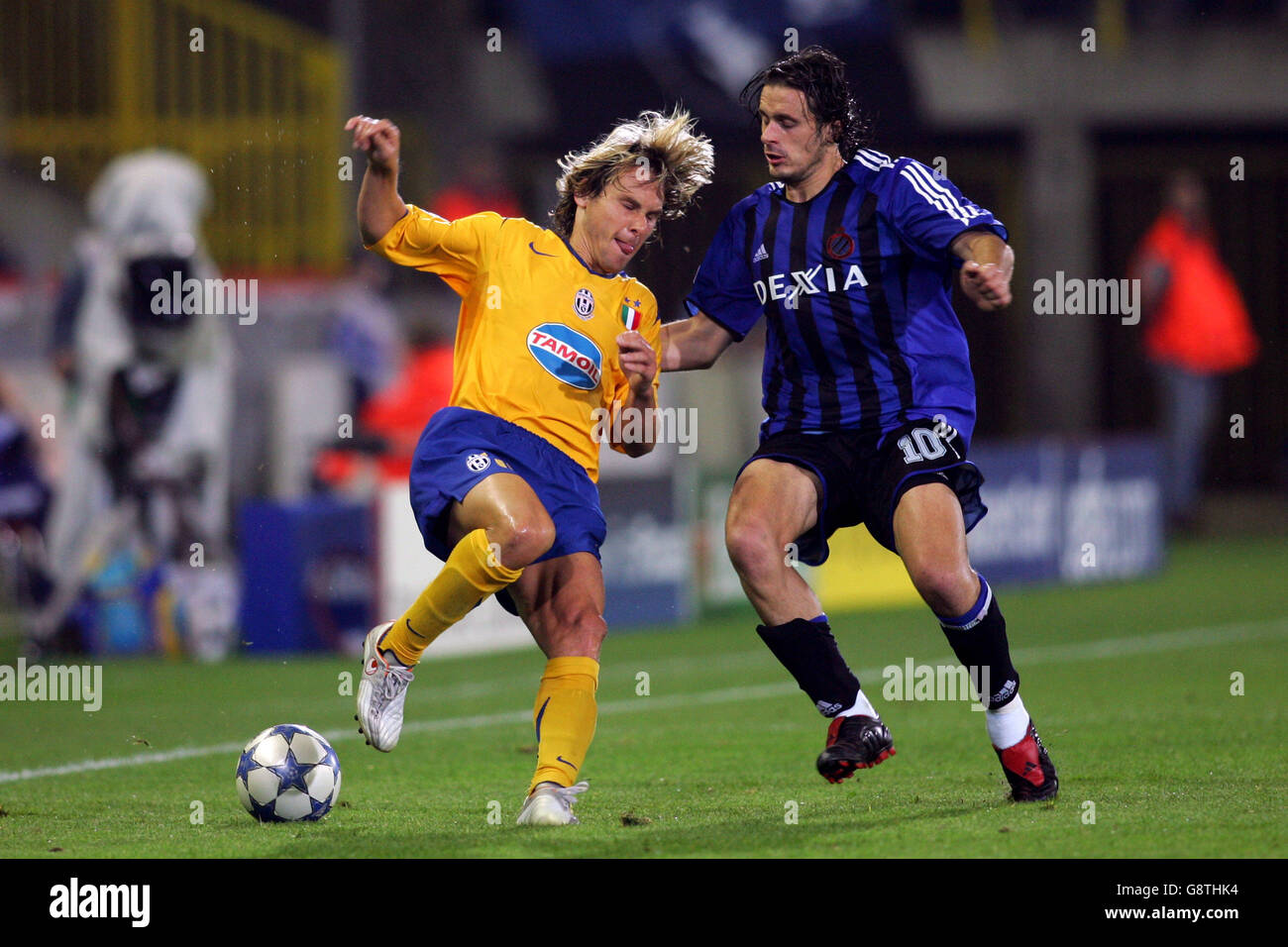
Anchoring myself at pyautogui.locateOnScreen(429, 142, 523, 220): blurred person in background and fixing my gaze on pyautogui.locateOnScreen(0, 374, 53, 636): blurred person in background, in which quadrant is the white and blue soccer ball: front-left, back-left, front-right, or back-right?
front-left

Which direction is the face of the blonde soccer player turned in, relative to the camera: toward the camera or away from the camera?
toward the camera

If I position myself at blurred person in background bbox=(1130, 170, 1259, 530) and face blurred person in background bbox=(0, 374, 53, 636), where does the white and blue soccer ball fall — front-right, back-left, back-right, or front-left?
front-left

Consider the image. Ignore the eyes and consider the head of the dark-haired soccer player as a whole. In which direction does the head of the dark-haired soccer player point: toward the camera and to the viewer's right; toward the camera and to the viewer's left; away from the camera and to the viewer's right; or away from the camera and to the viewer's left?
toward the camera and to the viewer's left

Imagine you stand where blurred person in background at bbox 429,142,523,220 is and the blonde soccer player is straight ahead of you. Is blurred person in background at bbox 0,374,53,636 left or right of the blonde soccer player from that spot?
right

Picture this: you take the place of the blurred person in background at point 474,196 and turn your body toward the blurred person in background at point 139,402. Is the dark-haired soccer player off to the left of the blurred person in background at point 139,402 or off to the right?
left
